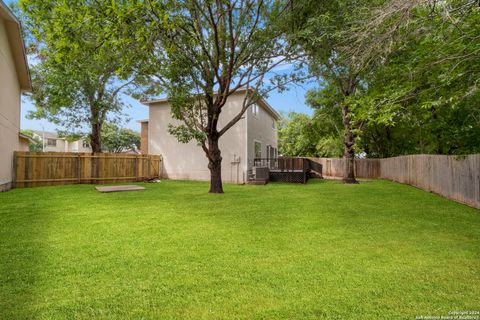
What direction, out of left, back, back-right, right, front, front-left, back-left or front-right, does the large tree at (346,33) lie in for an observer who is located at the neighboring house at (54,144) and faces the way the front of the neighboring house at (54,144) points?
front-right

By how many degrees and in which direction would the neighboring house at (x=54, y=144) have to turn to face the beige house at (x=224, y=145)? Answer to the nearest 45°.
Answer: approximately 45° to its right
